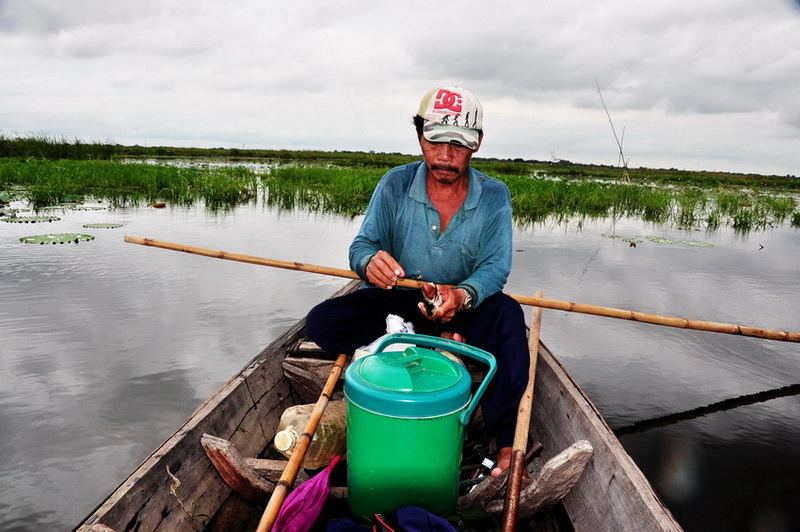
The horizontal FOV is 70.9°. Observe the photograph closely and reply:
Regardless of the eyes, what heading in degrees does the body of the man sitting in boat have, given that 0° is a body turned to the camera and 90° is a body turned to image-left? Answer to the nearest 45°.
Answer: approximately 0°

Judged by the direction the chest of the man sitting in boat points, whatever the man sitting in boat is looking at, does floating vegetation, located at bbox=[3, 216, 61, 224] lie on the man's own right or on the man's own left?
on the man's own right

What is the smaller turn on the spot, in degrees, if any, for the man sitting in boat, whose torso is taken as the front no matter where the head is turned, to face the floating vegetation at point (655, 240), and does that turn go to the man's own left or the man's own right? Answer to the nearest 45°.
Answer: approximately 135° to the man's own left

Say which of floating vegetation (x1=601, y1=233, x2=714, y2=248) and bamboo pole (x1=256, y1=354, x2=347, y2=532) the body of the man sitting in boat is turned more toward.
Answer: the bamboo pole

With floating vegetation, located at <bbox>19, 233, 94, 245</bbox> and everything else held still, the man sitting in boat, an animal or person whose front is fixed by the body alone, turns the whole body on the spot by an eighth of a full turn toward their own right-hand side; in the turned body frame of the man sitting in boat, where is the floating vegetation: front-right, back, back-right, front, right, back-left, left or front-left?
right
